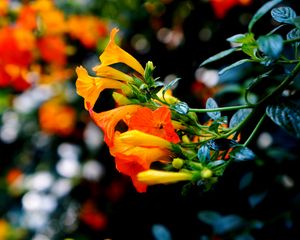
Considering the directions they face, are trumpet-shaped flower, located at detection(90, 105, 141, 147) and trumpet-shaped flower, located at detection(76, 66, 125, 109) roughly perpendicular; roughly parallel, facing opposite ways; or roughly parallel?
roughly parallel

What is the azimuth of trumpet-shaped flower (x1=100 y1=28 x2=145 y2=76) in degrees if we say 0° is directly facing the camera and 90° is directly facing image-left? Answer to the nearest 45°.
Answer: approximately 90°

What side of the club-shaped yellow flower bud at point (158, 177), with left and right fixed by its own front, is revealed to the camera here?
left

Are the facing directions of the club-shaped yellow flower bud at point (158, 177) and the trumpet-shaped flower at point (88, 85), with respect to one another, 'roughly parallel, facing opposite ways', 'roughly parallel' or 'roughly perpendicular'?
roughly parallel

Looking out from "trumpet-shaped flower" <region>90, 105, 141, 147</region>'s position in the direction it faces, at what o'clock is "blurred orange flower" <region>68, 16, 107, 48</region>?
The blurred orange flower is roughly at 3 o'clock from the trumpet-shaped flower.

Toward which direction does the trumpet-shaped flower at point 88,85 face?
to the viewer's left

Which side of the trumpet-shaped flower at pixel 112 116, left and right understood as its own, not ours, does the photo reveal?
left

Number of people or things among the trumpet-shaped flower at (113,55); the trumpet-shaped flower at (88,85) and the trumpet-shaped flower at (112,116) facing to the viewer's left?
3

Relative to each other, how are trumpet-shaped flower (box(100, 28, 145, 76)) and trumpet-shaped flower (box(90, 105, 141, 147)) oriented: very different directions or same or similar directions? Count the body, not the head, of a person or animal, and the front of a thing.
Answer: same or similar directions
